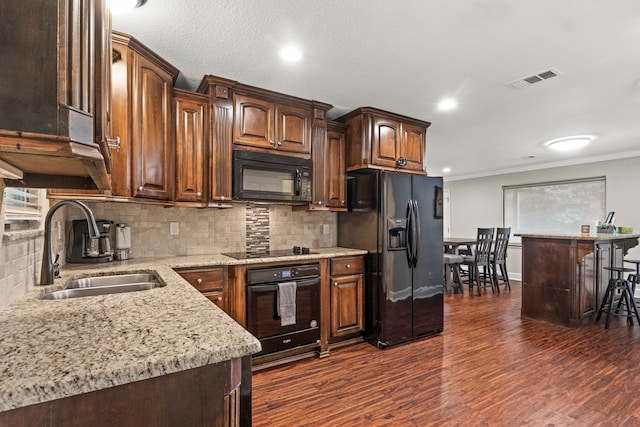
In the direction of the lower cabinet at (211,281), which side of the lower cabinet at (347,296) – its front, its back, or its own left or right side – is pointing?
right

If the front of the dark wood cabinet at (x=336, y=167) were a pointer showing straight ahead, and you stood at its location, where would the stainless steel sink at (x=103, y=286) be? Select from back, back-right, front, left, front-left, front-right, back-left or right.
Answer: right

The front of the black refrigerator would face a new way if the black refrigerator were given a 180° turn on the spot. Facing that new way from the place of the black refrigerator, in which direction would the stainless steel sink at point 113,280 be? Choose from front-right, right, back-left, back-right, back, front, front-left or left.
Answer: left

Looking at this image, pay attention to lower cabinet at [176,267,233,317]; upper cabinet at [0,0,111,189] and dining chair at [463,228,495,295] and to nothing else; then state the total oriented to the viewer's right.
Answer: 1

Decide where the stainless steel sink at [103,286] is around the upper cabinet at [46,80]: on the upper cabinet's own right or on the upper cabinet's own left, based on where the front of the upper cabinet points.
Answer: on the upper cabinet's own left

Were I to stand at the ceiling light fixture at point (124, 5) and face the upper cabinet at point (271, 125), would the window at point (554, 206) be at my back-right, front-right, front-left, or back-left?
front-right

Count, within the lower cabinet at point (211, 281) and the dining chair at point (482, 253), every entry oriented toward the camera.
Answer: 1

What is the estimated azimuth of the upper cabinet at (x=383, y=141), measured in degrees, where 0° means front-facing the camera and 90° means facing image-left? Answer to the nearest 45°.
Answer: approximately 315°

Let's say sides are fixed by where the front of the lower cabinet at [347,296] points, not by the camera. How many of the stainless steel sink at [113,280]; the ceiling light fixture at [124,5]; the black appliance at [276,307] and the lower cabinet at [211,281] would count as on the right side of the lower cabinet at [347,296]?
4

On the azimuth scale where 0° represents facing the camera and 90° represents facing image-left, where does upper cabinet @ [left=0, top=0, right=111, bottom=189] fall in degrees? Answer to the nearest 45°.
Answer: approximately 270°

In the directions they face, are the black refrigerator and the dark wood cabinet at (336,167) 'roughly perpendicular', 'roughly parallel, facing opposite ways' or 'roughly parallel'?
roughly parallel
